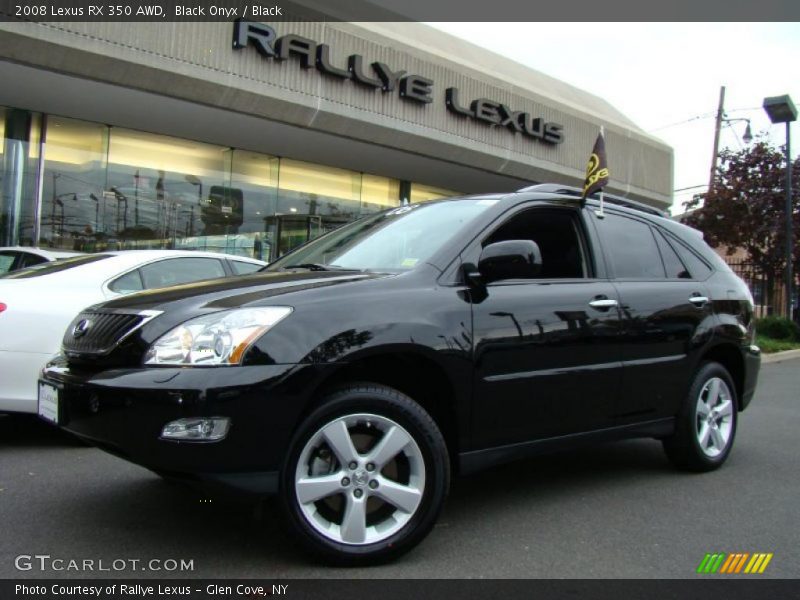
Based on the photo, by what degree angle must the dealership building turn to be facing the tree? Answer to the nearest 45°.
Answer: approximately 45° to its left

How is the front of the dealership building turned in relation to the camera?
facing the viewer and to the right of the viewer

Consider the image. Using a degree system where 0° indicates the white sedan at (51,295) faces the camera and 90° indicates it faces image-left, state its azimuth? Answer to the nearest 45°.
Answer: approximately 225°

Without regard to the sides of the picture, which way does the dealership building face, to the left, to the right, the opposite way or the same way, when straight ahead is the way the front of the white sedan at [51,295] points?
to the right

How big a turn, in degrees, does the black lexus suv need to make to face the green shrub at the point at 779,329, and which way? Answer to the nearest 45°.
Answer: approximately 180°

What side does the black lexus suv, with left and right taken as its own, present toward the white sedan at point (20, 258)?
right

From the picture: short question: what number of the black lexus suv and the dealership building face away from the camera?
0

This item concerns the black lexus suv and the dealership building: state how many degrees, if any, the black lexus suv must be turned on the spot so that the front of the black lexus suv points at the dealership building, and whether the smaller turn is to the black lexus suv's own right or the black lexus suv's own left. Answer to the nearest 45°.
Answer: approximately 135° to the black lexus suv's own right

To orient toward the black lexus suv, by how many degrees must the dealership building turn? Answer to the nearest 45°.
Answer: approximately 45° to its right

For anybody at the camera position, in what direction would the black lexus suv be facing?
facing the viewer and to the left of the viewer

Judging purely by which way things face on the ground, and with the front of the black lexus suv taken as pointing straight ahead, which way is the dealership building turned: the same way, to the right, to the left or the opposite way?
to the left
